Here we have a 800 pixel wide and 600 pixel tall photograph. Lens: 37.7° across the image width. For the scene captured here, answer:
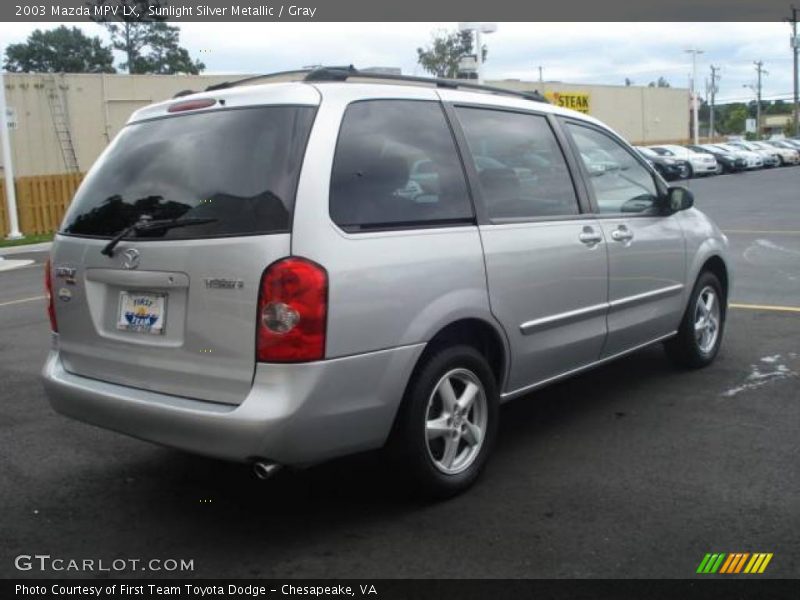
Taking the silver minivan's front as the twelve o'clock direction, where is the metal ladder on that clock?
The metal ladder is roughly at 10 o'clock from the silver minivan.

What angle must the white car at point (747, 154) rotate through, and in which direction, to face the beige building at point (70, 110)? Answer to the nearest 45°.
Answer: approximately 90° to its right
